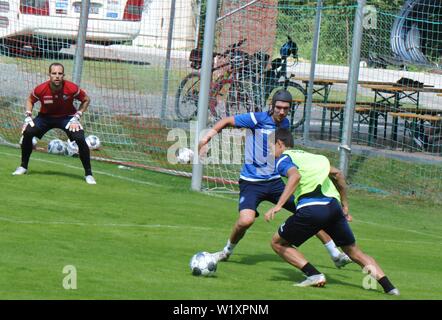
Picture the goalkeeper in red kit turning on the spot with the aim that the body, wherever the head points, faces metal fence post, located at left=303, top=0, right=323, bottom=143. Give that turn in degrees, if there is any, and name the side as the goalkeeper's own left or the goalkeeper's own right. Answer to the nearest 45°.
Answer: approximately 135° to the goalkeeper's own left

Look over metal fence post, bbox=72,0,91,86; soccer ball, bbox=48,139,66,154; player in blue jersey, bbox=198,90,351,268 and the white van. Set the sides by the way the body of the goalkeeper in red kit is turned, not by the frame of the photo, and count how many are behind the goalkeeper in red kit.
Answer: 3

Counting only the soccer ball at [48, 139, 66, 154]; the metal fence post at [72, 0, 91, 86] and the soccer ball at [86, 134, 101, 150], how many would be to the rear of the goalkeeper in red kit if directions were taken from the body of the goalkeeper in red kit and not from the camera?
3

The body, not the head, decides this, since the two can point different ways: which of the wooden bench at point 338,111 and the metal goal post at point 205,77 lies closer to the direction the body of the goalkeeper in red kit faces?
the metal goal post

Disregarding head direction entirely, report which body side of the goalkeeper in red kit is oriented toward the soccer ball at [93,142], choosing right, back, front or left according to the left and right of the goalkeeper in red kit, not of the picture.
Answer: back

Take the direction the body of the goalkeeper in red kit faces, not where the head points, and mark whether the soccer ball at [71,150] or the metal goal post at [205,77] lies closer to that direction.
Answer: the metal goal post

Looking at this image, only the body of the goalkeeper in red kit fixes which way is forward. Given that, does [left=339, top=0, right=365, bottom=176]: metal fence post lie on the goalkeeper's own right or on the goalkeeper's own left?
on the goalkeeper's own left

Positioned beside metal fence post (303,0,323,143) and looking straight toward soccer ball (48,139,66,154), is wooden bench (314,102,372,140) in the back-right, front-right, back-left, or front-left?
back-right

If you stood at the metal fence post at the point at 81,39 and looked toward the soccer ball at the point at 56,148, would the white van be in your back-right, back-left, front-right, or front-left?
back-right

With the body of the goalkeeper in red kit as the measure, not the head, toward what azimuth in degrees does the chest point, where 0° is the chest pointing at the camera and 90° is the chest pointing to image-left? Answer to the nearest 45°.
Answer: approximately 0°

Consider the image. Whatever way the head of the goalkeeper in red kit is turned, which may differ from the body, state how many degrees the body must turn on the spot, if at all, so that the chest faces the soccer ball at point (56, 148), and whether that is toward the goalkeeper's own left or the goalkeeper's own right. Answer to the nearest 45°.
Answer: approximately 180°

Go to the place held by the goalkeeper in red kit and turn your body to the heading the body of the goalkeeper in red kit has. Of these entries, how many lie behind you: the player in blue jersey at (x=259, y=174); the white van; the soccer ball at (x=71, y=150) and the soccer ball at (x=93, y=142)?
3

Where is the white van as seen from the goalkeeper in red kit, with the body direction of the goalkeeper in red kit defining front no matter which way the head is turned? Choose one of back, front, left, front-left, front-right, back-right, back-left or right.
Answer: back

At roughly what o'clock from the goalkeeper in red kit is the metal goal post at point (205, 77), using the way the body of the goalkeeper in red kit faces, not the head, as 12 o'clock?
The metal goal post is roughly at 9 o'clock from the goalkeeper in red kit.

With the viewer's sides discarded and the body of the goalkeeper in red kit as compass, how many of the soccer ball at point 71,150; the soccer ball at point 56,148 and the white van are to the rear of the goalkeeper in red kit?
3
